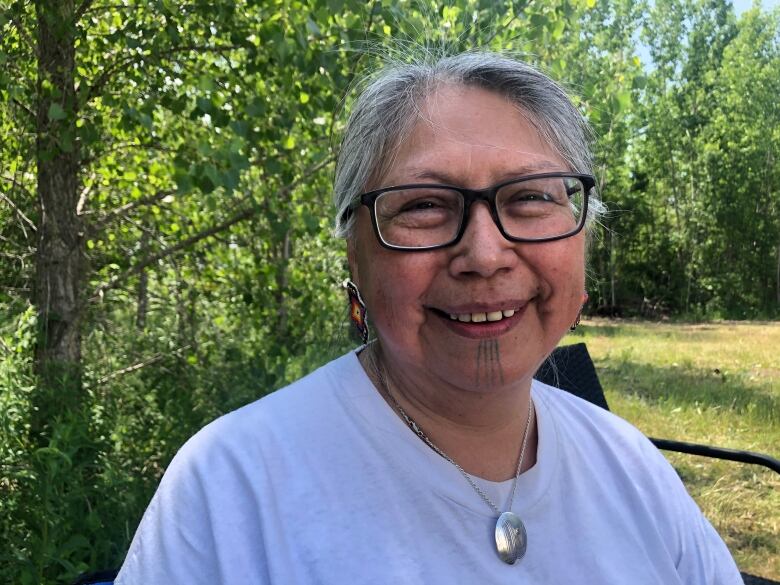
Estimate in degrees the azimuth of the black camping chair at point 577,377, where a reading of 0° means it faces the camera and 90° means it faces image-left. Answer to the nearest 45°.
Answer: approximately 315°

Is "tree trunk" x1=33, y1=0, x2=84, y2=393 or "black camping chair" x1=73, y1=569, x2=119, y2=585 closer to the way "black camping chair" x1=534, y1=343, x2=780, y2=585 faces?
the black camping chair

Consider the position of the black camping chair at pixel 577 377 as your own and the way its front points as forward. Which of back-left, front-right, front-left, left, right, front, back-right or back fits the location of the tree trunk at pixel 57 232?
back-right
